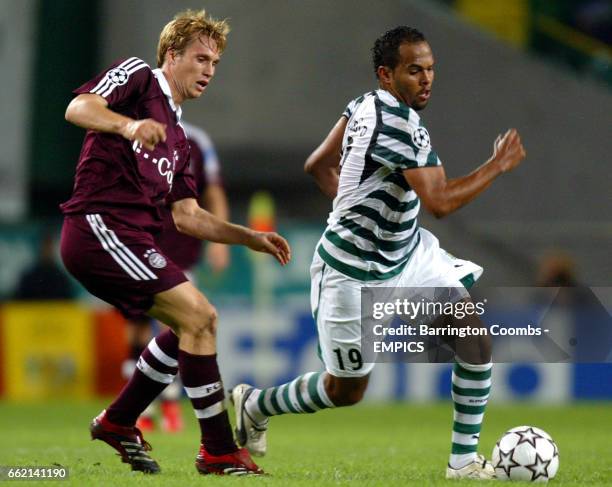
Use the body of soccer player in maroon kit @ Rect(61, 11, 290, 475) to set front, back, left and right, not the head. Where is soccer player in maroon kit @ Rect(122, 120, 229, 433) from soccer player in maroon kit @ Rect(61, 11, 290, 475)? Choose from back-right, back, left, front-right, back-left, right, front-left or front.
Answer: back-left

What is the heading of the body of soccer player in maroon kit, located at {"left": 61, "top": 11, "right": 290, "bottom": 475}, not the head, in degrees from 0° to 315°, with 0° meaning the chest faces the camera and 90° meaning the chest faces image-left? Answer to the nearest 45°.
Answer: approximately 315°

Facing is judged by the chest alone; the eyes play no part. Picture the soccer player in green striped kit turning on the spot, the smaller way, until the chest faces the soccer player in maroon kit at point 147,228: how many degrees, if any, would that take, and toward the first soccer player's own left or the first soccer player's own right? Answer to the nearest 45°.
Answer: approximately 135° to the first soccer player's own right

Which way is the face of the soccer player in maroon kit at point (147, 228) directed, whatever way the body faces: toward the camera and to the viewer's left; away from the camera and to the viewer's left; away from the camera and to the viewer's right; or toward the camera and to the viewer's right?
toward the camera and to the viewer's right

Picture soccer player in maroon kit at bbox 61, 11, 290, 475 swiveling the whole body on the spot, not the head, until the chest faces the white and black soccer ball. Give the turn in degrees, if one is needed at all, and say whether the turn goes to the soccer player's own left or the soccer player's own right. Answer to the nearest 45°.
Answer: approximately 45° to the soccer player's own left

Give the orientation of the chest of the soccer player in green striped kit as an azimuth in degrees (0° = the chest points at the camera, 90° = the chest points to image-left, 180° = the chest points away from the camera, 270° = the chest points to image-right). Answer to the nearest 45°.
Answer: approximately 270°

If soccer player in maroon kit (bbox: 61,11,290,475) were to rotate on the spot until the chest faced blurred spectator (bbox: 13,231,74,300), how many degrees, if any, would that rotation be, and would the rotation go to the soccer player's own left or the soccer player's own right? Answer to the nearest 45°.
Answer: approximately 135° to the soccer player's own left

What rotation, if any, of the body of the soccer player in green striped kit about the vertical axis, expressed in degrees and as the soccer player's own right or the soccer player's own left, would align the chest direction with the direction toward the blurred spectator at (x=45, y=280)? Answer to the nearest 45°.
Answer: approximately 135° to the soccer player's own left
